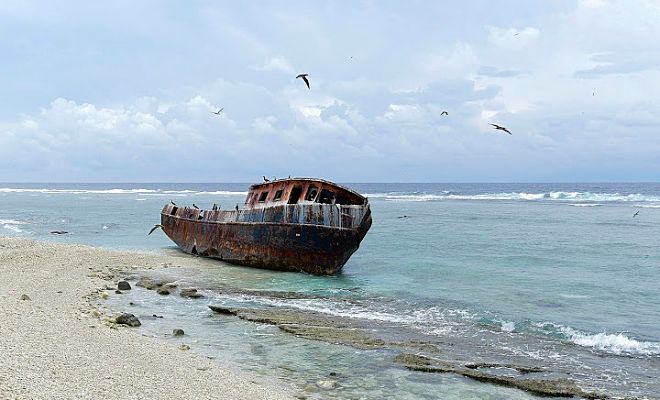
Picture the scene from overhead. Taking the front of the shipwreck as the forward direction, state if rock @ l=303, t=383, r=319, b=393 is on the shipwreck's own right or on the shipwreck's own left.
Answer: on the shipwreck's own right

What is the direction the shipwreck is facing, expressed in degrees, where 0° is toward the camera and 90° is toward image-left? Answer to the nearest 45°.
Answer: approximately 315°

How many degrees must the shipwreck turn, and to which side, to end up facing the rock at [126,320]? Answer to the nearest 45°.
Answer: approximately 90° to its right

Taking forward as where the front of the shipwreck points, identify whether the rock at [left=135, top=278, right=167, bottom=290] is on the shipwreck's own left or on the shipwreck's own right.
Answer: on the shipwreck's own right

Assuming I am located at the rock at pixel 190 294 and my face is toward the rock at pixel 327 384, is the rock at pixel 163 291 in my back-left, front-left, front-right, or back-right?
back-right

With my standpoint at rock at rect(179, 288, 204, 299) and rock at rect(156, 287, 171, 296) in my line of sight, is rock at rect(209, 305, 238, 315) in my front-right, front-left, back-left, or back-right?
back-left

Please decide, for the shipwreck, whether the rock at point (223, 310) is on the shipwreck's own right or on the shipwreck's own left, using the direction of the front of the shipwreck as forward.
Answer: on the shipwreck's own right

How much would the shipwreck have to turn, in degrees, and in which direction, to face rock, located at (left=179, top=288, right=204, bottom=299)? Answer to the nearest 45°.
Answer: approximately 90° to its right
